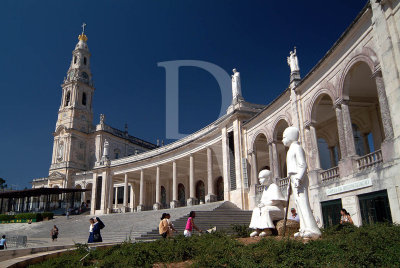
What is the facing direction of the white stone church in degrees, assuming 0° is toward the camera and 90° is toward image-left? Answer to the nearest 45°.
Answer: approximately 45°

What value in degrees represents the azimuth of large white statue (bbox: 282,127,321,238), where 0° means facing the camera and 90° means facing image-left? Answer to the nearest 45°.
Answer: approximately 90°

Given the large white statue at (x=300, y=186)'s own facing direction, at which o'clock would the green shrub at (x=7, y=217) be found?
The green shrub is roughly at 1 o'clock from the large white statue.
